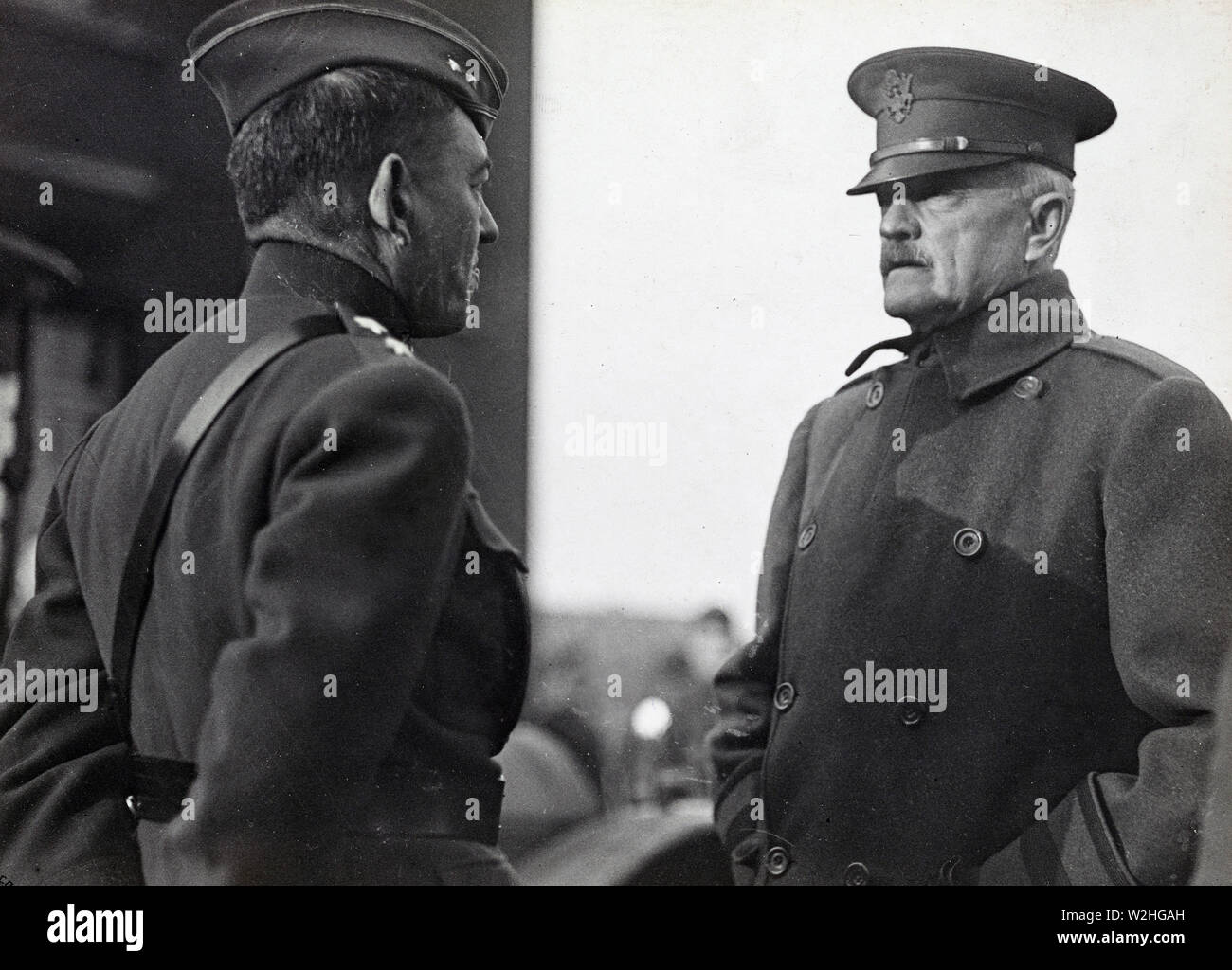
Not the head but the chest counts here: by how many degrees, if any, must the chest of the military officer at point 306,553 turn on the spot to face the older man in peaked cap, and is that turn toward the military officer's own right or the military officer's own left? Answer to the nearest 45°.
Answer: approximately 45° to the military officer's own right

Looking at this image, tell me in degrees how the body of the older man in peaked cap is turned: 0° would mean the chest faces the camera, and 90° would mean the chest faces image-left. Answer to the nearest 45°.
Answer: approximately 45°

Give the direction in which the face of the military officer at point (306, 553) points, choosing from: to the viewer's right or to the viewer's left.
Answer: to the viewer's right

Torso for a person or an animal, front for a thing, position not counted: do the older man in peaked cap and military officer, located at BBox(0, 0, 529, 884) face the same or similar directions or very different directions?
very different directions

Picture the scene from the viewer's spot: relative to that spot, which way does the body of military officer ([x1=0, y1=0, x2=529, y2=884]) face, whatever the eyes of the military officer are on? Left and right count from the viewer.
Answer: facing away from the viewer and to the right of the viewer

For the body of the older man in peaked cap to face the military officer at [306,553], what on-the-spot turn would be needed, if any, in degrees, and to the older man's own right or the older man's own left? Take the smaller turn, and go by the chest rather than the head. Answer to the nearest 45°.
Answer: approximately 45° to the older man's own right
